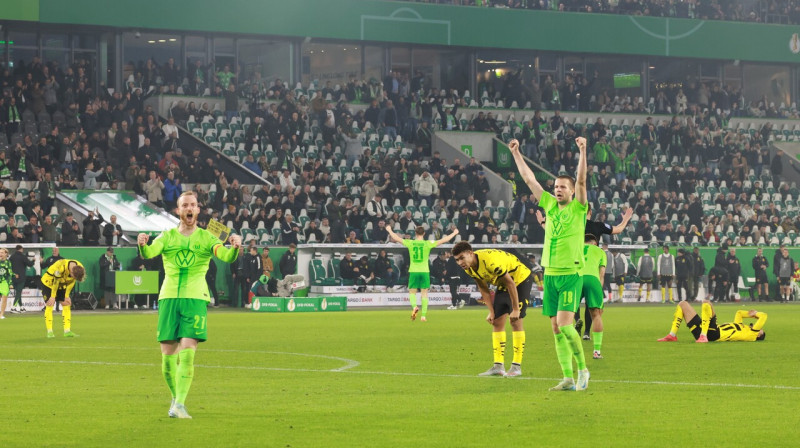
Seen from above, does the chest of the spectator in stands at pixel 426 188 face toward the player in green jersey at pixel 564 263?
yes

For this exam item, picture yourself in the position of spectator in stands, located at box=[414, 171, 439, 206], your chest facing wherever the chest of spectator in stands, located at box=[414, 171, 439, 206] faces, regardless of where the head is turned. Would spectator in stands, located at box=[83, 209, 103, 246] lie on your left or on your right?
on your right

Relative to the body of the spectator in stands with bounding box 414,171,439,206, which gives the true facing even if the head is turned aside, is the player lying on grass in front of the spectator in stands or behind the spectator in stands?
in front

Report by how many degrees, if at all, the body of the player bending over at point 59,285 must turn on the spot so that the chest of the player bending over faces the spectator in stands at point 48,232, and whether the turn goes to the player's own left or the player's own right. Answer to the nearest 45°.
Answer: approximately 135° to the player's own left

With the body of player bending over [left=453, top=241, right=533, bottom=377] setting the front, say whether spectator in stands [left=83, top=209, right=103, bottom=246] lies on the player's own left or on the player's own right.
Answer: on the player's own right

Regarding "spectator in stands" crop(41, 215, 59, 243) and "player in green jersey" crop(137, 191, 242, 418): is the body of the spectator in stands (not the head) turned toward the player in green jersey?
yes

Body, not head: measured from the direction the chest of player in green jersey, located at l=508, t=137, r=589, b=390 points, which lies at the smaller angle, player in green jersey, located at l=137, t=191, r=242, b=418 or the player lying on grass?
the player in green jersey

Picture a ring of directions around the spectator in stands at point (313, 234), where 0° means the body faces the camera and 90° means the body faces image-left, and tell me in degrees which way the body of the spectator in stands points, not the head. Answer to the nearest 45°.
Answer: approximately 0°
